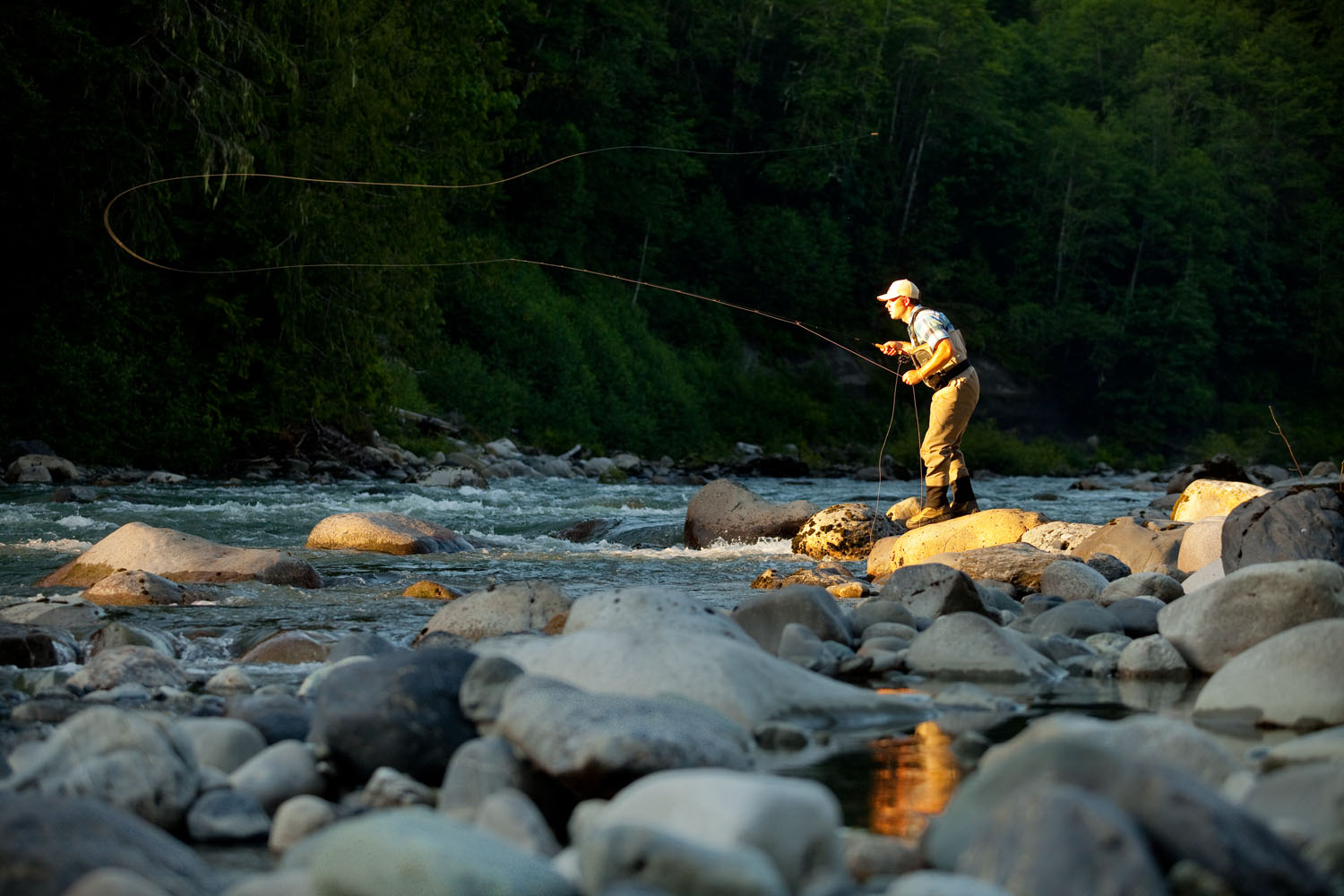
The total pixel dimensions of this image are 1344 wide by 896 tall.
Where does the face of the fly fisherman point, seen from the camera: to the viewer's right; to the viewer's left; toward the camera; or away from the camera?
to the viewer's left

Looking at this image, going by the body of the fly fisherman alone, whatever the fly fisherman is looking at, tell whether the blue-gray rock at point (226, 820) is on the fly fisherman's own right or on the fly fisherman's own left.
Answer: on the fly fisherman's own left

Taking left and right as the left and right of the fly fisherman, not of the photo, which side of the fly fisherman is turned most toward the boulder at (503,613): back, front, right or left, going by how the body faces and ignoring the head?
left

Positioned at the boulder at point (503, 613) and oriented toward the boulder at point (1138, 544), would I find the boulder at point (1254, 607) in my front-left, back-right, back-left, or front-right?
front-right

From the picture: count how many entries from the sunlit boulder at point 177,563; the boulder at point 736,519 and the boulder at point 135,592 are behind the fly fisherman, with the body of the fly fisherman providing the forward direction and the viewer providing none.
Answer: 0

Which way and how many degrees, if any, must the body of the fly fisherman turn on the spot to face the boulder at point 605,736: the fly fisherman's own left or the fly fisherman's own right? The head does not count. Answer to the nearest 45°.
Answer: approximately 90° to the fly fisherman's own left

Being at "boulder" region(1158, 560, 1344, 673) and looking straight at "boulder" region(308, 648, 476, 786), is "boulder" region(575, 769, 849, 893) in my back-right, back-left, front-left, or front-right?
front-left

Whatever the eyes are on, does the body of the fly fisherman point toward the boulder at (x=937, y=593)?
no

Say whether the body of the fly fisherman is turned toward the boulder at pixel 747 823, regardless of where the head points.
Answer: no

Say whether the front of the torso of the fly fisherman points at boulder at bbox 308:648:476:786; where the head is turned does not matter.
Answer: no

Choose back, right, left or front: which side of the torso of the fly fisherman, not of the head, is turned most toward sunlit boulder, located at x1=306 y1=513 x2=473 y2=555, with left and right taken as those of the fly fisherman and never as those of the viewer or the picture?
front

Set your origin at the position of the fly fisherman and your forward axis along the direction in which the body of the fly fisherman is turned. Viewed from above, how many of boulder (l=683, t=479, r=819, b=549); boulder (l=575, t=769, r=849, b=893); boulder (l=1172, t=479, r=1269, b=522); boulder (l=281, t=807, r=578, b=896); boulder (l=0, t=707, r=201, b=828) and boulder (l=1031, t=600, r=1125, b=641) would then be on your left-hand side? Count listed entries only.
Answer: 4

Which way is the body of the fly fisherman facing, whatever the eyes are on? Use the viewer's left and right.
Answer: facing to the left of the viewer

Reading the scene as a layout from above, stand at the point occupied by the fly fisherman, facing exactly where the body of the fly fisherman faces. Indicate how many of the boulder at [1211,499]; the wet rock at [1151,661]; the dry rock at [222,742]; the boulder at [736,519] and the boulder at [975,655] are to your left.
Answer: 3

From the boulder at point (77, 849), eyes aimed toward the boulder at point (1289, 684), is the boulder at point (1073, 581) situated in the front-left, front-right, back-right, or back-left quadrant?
front-left

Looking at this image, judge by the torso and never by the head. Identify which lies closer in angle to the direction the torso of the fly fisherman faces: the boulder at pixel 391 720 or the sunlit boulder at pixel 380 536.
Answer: the sunlit boulder

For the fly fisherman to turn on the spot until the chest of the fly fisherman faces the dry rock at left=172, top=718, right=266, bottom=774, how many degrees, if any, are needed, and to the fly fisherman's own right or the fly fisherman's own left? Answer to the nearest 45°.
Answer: approximately 90° to the fly fisherman's own left

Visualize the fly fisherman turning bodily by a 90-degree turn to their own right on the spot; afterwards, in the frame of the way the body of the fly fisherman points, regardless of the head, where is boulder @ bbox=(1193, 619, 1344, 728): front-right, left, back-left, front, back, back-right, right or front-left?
back

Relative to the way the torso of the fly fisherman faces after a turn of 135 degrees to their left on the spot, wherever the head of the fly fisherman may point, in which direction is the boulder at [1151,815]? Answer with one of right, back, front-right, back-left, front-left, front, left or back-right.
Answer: front-right

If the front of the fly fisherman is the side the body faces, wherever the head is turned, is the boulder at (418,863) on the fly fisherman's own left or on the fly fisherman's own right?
on the fly fisherman's own left
